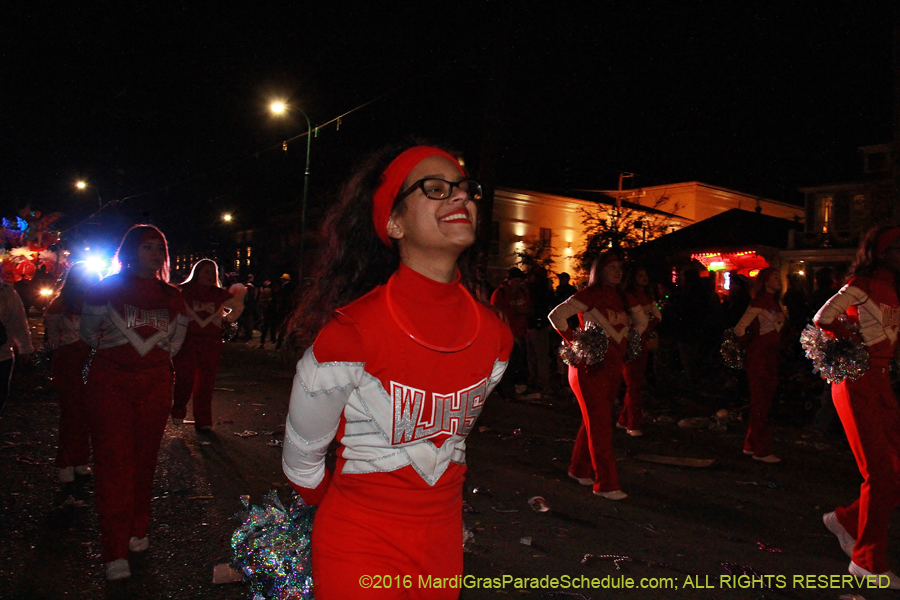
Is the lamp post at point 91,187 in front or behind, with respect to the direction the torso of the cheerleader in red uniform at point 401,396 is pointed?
behind

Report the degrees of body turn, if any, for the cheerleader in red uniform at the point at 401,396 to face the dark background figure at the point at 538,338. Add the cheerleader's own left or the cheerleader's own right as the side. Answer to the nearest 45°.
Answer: approximately 135° to the cheerleader's own left

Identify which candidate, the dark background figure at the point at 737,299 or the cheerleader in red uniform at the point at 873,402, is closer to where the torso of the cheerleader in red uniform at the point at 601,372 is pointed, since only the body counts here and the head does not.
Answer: the cheerleader in red uniform

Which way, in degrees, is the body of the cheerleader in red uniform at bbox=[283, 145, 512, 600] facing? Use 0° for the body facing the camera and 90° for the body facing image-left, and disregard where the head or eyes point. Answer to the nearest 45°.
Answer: approximately 315°
